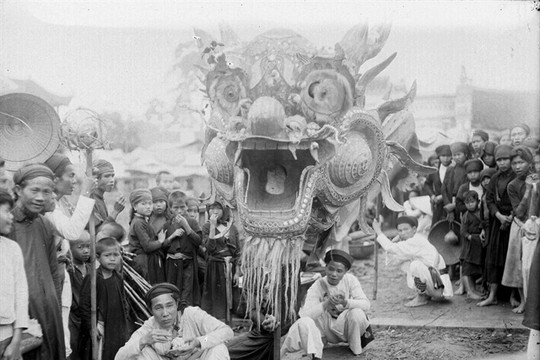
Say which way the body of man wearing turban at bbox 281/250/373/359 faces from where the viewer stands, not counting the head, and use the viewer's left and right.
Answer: facing the viewer

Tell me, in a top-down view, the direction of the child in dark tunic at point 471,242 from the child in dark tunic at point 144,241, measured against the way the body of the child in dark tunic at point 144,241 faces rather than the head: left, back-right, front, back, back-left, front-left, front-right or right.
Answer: front-left

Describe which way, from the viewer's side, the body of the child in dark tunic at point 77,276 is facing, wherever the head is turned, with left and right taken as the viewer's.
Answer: facing the viewer and to the right of the viewer

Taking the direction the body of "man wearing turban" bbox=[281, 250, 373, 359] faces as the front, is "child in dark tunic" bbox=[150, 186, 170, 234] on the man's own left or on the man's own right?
on the man's own right

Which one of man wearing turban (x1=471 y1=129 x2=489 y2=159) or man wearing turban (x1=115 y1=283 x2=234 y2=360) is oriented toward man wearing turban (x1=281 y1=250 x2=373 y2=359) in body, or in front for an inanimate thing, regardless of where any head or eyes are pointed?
man wearing turban (x1=471 y1=129 x2=489 y2=159)

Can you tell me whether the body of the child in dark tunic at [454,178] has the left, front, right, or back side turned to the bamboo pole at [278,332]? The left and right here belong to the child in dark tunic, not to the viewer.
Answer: front

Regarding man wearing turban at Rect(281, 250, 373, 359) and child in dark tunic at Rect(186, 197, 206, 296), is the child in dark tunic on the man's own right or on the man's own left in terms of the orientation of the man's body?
on the man's own right

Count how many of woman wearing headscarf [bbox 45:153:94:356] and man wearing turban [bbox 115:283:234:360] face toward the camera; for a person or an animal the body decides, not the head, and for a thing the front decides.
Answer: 1

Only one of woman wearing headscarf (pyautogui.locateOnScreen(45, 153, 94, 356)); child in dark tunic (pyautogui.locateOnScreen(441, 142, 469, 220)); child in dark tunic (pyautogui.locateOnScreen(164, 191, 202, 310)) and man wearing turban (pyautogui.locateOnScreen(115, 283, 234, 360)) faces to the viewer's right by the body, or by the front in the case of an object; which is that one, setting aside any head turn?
the woman wearing headscarf

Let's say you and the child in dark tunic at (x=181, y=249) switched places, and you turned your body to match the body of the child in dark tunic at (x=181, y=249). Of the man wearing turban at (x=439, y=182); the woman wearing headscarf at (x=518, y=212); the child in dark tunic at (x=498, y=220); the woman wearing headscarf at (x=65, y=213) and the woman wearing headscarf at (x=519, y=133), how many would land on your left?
4
